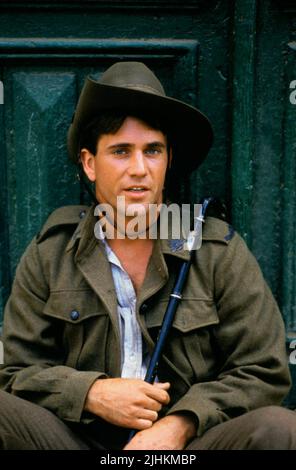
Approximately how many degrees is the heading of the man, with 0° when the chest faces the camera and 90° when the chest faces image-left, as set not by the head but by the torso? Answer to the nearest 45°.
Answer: approximately 0°
